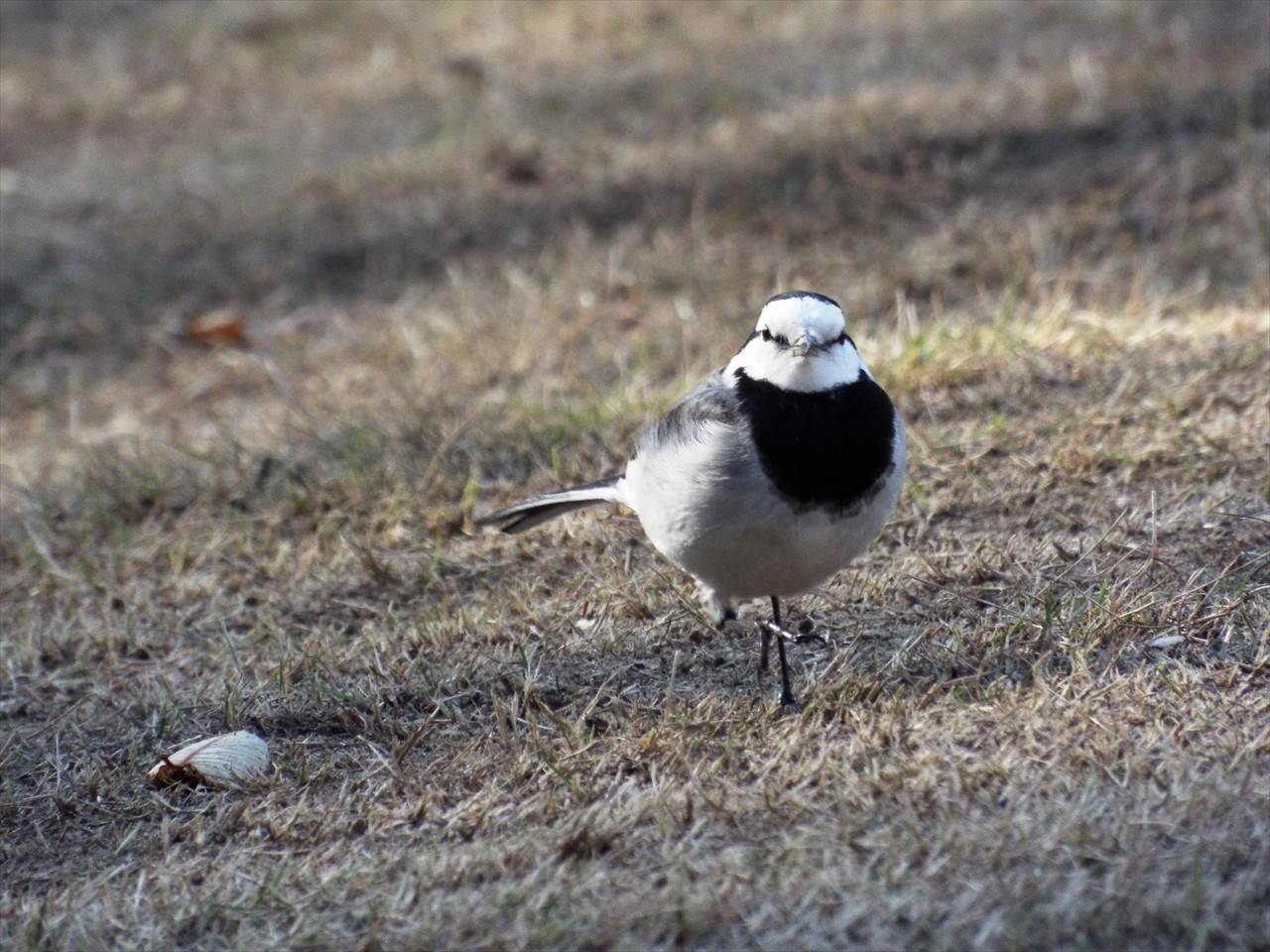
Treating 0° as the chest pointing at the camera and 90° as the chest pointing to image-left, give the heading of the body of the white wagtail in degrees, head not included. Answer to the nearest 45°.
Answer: approximately 315°
